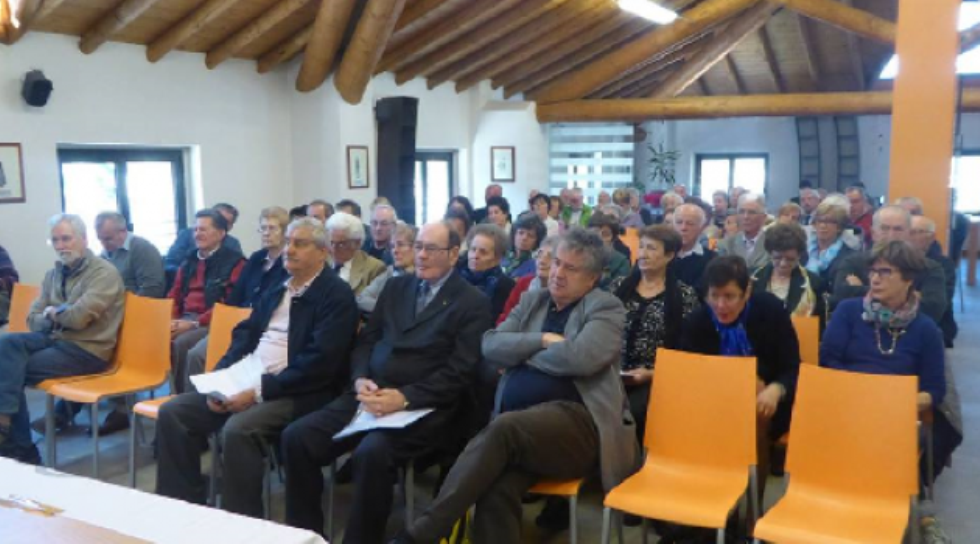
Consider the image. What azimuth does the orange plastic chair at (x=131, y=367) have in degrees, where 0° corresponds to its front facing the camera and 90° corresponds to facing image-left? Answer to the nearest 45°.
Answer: approximately 45°

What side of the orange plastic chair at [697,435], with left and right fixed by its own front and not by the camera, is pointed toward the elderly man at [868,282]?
back

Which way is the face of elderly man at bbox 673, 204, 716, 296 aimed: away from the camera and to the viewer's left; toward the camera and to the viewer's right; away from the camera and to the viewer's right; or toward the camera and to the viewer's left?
toward the camera and to the viewer's left

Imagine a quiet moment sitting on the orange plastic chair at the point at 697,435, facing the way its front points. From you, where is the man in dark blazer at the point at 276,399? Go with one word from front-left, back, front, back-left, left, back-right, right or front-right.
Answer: front-right

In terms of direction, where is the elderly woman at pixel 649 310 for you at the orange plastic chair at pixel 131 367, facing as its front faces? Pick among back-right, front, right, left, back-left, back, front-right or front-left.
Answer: left

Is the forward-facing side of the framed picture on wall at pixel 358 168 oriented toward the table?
yes

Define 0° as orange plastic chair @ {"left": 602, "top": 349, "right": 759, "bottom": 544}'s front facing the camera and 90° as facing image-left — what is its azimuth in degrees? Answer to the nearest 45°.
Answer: approximately 45°

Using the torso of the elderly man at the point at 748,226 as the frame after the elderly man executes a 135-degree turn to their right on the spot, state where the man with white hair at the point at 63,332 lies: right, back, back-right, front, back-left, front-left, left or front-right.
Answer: back-left

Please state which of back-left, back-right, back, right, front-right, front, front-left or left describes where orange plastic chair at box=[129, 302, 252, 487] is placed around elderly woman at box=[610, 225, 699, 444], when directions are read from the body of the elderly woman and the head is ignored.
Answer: front-right

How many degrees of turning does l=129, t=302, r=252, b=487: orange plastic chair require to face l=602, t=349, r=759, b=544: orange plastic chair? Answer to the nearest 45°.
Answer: approximately 90° to its left

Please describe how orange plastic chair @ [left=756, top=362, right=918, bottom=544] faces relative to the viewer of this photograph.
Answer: facing the viewer and to the left of the viewer

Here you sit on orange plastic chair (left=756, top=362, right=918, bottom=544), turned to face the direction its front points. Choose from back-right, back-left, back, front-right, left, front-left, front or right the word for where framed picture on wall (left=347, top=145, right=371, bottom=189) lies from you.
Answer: right

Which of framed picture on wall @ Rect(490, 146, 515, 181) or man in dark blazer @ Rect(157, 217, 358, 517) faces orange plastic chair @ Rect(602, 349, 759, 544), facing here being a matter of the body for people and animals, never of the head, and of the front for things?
the framed picture on wall

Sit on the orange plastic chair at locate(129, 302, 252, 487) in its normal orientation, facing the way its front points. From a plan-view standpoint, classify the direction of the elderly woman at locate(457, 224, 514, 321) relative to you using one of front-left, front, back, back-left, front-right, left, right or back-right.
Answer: back-left

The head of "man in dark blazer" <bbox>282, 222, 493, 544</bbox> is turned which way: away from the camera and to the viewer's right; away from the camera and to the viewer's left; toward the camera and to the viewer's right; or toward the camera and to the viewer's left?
toward the camera and to the viewer's left

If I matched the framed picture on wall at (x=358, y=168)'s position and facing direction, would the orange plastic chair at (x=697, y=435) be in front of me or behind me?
in front

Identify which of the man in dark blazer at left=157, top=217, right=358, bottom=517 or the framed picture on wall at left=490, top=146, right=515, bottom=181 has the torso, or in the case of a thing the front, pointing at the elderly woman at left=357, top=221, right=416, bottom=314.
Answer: the framed picture on wall
